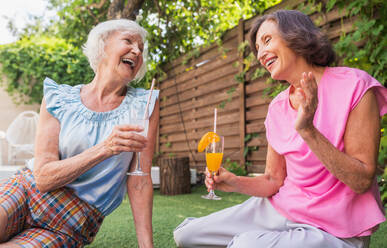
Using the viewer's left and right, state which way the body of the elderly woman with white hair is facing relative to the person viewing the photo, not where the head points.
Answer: facing the viewer

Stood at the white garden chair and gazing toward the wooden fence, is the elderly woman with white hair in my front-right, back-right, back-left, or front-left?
front-right

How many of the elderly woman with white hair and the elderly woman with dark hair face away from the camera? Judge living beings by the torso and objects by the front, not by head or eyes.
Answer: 0

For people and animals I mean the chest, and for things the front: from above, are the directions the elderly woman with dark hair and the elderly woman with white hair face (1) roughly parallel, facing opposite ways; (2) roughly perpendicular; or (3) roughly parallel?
roughly perpendicular

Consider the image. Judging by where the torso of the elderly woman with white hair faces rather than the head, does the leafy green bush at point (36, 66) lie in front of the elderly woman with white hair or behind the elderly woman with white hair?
behind

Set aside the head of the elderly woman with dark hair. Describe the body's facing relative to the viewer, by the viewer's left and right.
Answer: facing the viewer and to the left of the viewer

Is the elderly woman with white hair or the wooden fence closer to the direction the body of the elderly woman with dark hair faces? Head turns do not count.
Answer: the elderly woman with white hair

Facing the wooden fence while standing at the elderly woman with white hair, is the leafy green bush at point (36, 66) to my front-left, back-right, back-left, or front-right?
front-left

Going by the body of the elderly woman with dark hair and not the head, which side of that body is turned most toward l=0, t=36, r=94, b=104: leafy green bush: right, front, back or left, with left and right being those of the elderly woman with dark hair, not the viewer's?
right

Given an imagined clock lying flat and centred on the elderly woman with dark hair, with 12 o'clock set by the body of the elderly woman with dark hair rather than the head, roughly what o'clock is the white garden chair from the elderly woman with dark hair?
The white garden chair is roughly at 3 o'clock from the elderly woman with dark hair.

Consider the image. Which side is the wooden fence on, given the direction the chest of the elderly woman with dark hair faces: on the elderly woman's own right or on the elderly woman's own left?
on the elderly woman's own right

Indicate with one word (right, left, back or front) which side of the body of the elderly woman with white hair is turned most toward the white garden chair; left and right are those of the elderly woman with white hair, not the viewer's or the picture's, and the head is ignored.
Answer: back

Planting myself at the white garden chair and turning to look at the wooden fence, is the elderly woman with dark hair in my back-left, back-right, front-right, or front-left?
front-right
